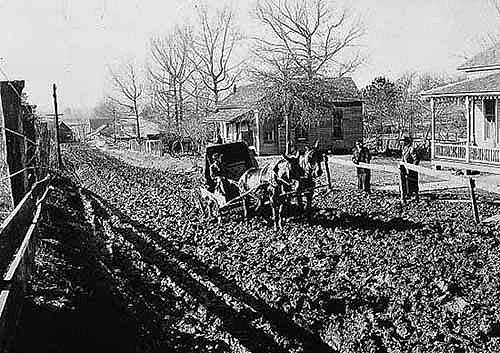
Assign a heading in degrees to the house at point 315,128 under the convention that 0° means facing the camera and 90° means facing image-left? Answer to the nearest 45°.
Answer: approximately 45°

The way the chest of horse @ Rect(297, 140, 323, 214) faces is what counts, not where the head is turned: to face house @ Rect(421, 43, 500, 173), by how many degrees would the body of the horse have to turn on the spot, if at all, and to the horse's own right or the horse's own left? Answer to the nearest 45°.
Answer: approximately 90° to the horse's own left

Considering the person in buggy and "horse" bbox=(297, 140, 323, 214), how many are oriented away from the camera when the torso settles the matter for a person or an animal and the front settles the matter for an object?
0

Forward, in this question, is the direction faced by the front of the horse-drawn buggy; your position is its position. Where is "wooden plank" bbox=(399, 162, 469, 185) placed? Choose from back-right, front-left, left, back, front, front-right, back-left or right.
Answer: front-left

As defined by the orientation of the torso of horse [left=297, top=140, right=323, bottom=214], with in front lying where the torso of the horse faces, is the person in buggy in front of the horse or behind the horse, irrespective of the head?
behind

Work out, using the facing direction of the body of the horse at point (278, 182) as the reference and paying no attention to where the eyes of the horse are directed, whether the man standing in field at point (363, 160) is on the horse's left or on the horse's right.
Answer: on the horse's left

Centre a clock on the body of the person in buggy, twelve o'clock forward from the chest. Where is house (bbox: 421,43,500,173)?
The house is roughly at 9 o'clock from the person in buggy.

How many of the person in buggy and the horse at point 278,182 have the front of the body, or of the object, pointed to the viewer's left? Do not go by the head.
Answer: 0

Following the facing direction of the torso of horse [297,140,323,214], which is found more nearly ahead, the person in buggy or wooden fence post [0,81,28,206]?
the wooden fence post

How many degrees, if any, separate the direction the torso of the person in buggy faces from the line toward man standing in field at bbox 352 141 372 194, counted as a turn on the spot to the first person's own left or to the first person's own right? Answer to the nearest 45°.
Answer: approximately 90° to the first person's own left

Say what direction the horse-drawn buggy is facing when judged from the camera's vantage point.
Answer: facing the viewer and to the right of the viewer

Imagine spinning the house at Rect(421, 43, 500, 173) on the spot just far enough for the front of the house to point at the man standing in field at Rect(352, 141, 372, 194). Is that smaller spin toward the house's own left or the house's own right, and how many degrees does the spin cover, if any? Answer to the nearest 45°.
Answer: approximately 45° to the house's own left

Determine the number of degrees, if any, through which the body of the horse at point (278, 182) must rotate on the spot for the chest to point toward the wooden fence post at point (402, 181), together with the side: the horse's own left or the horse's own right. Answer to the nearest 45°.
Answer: approximately 90° to the horse's own left
